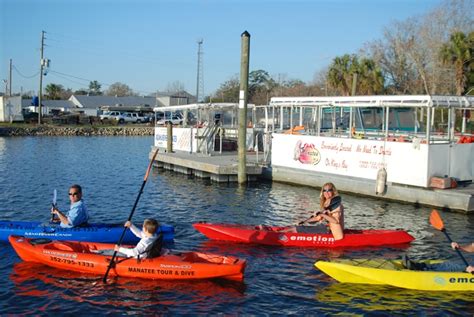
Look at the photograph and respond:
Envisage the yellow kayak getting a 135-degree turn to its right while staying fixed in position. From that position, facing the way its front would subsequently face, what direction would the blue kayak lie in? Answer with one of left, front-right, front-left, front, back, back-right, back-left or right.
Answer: back-left

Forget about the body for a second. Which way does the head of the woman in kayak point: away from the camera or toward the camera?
toward the camera

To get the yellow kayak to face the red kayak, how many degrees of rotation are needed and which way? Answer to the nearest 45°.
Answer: approximately 45° to its right

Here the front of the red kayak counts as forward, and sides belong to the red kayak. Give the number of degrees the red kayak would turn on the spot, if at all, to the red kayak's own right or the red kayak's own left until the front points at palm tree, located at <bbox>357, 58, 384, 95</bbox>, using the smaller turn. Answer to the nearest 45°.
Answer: approximately 90° to the red kayak's own right

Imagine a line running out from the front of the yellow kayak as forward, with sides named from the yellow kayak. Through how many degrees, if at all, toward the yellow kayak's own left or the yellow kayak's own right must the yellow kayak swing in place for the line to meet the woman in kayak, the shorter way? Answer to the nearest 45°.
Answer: approximately 45° to the yellow kayak's own right

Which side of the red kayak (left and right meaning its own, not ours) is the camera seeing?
left

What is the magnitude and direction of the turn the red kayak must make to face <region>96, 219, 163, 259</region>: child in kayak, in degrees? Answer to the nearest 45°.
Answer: approximately 45° to its left

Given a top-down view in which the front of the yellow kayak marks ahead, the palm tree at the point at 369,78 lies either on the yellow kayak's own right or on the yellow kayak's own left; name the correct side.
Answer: on the yellow kayak's own right

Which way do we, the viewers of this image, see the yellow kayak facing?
facing to the left of the viewer

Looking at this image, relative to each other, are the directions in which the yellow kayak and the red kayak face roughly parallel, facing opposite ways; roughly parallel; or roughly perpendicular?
roughly parallel
